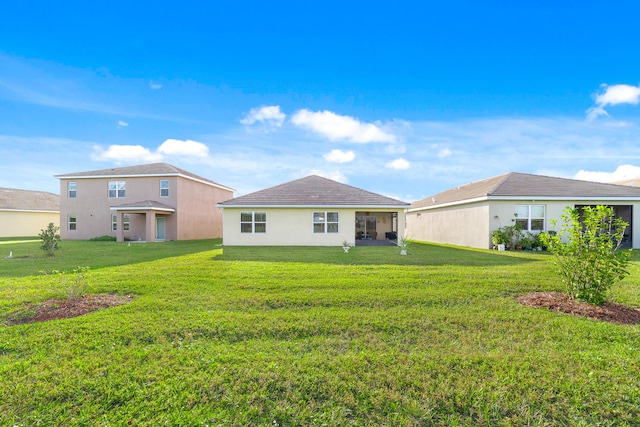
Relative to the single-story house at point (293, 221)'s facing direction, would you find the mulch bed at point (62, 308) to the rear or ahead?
to the rear

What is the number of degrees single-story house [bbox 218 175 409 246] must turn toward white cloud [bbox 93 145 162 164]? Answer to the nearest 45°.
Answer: approximately 45° to its left

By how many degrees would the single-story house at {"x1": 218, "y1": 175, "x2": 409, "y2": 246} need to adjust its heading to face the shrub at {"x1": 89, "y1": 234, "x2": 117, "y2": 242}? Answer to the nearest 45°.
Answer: approximately 45° to its left

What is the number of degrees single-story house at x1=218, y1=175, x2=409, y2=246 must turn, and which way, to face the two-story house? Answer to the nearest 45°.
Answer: approximately 45° to its left

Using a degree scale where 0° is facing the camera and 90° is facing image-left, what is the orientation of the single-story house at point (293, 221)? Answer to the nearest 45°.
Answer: approximately 180°

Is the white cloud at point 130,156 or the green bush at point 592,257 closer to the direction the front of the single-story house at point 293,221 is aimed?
the white cloud

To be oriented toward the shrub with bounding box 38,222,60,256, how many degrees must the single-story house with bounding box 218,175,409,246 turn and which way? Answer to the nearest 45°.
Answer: approximately 135° to its left
